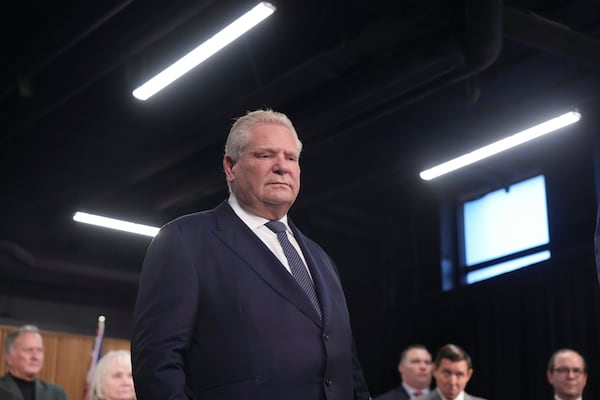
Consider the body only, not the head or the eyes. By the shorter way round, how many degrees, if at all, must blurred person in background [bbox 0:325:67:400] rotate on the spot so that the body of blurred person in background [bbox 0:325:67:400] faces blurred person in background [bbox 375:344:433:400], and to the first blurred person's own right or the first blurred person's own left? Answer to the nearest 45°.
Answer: approximately 45° to the first blurred person's own left

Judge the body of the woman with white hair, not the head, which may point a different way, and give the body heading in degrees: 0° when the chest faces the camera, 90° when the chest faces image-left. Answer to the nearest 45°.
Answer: approximately 315°

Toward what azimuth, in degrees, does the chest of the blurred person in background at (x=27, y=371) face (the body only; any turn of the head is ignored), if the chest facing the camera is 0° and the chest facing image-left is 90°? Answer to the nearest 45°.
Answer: approximately 315°

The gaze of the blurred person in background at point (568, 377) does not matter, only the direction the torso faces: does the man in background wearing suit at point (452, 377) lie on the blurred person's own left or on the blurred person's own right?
on the blurred person's own right

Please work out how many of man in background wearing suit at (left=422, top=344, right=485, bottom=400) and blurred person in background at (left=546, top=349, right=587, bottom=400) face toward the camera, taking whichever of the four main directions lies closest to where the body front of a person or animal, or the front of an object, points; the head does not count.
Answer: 2

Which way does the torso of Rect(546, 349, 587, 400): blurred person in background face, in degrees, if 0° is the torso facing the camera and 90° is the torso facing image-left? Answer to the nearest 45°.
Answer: approximately 0°

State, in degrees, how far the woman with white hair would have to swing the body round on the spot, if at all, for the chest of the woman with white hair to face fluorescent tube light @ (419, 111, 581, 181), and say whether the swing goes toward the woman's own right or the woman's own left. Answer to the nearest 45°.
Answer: approximately 90° to the woman's own left
